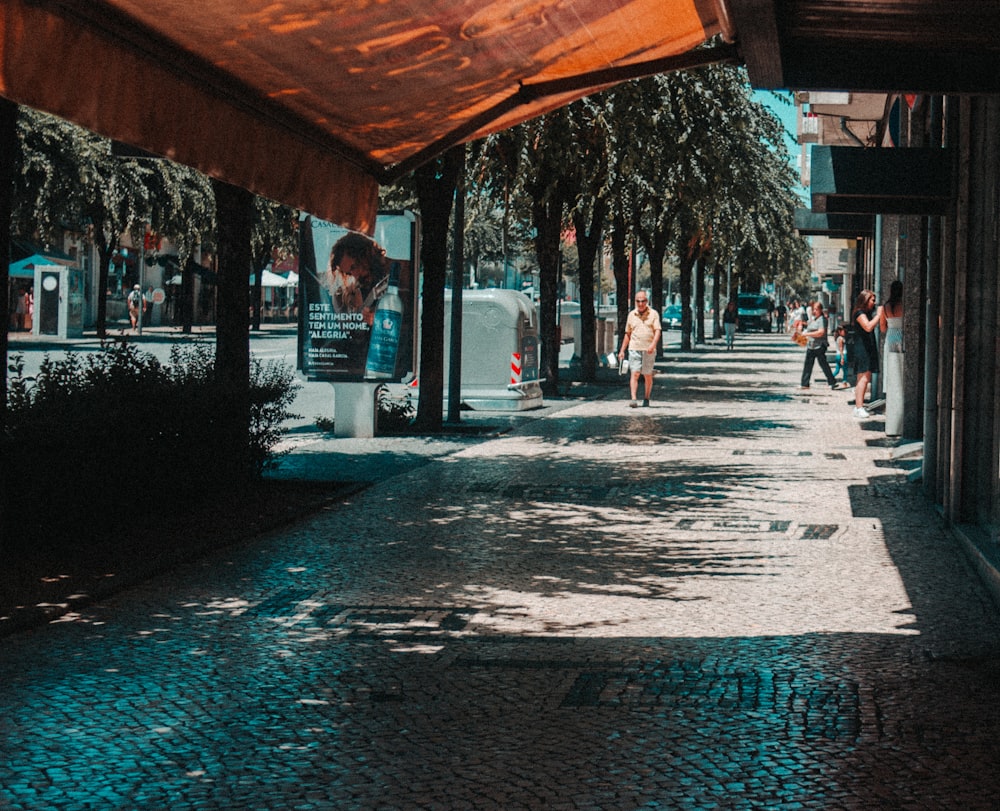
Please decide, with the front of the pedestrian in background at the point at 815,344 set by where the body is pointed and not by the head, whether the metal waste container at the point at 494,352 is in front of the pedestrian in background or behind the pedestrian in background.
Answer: in front

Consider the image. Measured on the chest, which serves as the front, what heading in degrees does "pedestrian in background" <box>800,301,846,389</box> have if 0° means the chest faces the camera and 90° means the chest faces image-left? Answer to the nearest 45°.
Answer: approximately 45°

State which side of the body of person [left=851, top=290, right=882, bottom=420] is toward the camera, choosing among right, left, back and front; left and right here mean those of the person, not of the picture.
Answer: right

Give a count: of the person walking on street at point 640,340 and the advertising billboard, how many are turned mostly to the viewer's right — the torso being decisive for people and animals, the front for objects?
0

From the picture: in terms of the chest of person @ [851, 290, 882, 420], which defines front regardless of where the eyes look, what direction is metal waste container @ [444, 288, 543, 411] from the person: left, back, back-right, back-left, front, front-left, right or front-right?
back

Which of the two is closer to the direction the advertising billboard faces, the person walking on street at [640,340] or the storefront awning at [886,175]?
the storefront awning

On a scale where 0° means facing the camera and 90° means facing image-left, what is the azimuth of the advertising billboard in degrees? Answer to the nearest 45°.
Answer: approximately 0°
